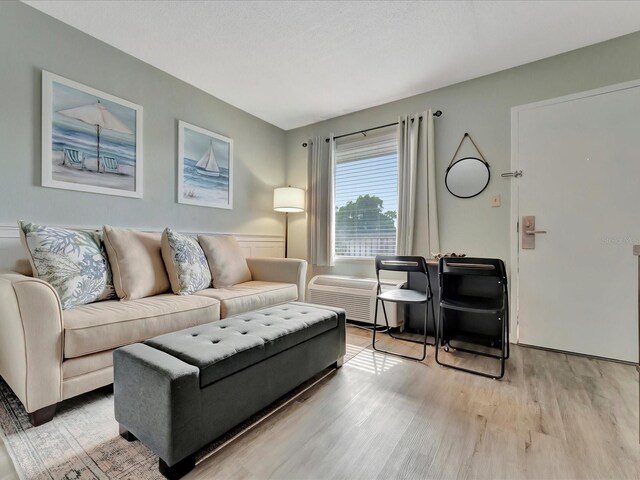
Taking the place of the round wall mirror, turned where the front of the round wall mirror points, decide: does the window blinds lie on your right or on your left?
on your right

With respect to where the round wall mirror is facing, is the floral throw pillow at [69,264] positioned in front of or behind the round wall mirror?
in front

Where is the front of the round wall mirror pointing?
toward the camera

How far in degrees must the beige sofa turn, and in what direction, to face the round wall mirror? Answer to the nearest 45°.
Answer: approximately 45° to its left

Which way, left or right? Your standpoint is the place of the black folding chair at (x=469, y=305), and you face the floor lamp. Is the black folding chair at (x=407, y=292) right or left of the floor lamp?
left

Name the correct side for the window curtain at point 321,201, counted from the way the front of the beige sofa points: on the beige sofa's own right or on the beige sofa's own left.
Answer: on the beige sofa's own left

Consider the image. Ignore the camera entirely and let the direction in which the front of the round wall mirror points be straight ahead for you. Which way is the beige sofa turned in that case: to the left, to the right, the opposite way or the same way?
to the left

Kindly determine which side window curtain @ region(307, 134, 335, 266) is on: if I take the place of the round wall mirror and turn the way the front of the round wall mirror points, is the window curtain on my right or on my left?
on my right

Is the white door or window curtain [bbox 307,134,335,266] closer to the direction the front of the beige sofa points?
the white door

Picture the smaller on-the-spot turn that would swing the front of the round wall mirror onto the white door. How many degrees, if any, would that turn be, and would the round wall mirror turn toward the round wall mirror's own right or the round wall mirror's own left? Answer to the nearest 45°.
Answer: approximately 90° to the round wall mirror's own left

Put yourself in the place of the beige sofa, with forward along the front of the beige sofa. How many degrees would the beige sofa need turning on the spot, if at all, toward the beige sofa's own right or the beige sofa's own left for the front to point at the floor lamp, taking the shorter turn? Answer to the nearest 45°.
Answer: approximately 90° to the beige sofa's own left
